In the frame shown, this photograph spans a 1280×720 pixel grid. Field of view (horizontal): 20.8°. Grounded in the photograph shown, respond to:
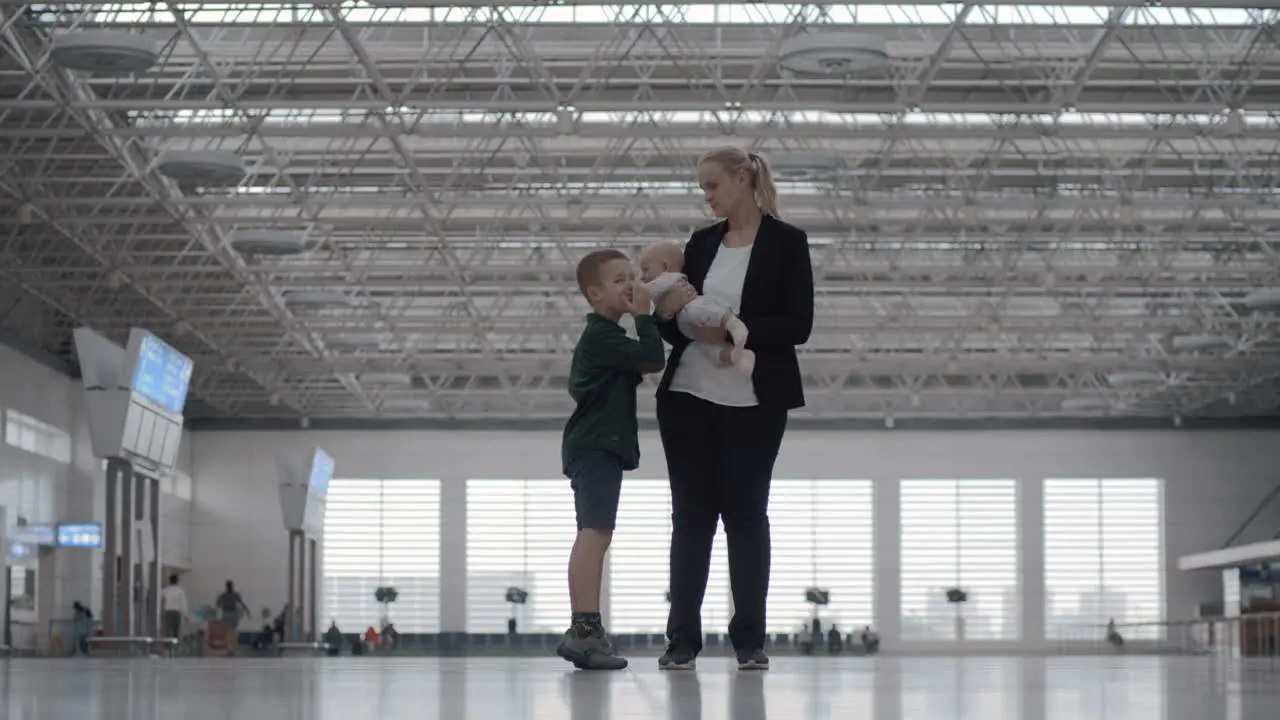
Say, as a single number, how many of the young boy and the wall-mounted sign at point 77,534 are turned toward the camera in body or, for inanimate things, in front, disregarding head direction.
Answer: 1

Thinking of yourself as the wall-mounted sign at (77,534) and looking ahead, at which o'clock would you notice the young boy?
The young boy is roughly at 12 o'clock from the wall-mounted sign.

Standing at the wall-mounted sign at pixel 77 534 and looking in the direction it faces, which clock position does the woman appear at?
The woman is roughly at 12 o'clock from the wall-mounted sign.

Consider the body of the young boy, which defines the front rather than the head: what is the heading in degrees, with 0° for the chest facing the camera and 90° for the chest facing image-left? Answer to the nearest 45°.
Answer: approximately 270°

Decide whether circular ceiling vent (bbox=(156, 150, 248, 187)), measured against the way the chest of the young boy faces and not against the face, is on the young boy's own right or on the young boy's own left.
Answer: on the young boy's own left

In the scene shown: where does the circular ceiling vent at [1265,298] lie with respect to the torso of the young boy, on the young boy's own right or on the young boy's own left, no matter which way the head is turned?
on the young boy's own left

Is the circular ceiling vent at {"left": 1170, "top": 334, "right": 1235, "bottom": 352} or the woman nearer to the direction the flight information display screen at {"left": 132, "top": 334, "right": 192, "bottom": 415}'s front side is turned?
the woman
